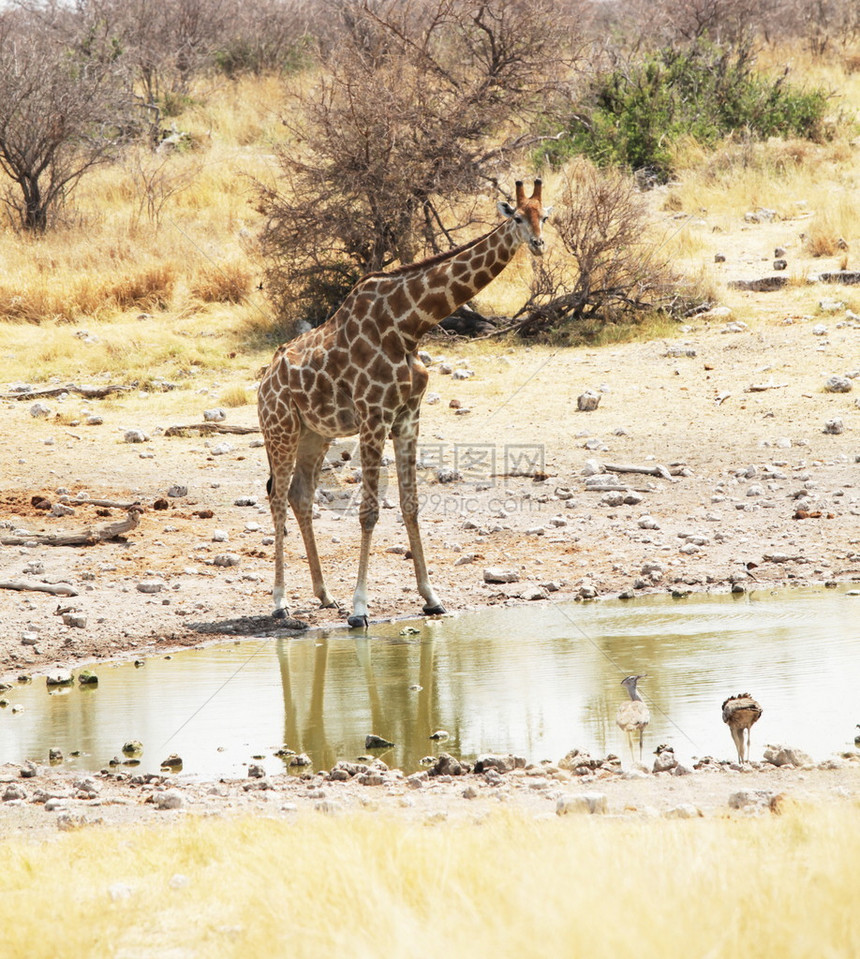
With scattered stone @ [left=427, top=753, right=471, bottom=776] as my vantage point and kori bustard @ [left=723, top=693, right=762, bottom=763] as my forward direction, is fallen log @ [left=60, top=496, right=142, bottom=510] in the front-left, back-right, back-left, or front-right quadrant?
back-left

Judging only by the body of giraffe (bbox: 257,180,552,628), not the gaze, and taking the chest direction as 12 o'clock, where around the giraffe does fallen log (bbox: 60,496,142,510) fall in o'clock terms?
The fallen log is roughly at 6 o'clock from the giraffe.

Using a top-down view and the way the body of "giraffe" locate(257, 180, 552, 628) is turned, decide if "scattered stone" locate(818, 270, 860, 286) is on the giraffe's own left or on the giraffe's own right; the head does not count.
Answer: on the giraffe's own left

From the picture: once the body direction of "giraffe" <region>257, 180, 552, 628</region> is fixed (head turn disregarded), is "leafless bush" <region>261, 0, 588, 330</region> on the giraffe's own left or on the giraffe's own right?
on the giraffe's own left

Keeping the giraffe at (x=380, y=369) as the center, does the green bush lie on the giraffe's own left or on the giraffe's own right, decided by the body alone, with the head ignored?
on the giraffe's own left
